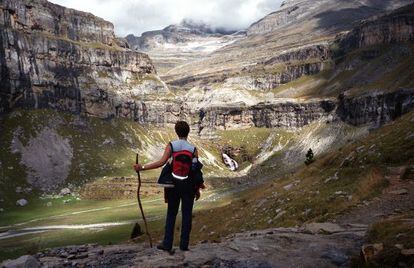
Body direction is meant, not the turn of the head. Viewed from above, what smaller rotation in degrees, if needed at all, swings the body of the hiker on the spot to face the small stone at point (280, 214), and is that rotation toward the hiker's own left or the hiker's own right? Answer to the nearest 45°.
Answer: approximately 45° to the hiker's own right

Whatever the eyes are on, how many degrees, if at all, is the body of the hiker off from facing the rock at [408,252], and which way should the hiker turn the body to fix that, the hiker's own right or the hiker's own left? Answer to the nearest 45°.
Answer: approximately 135° to the hiker's own right

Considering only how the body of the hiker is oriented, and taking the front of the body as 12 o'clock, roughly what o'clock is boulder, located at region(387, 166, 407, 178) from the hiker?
The boulder is roughly at 2 o'clock from the hiker.

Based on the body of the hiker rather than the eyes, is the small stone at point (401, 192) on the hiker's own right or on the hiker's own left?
on the hiker's own right

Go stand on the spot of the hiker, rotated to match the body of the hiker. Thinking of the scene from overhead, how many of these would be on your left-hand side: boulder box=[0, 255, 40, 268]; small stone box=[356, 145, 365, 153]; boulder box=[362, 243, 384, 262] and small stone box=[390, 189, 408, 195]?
1

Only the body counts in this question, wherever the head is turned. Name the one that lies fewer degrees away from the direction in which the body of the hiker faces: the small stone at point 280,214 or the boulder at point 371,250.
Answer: the small stone

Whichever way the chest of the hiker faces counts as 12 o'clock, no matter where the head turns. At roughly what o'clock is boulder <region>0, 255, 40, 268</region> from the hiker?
The boulder is roughly at 9 o'clock from the hiker.

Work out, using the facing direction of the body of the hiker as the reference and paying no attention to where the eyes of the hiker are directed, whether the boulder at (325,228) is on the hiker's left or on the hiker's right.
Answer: on the hiker's right

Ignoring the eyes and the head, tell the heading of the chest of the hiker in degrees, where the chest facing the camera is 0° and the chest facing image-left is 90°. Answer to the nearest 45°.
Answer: approximately 180°
